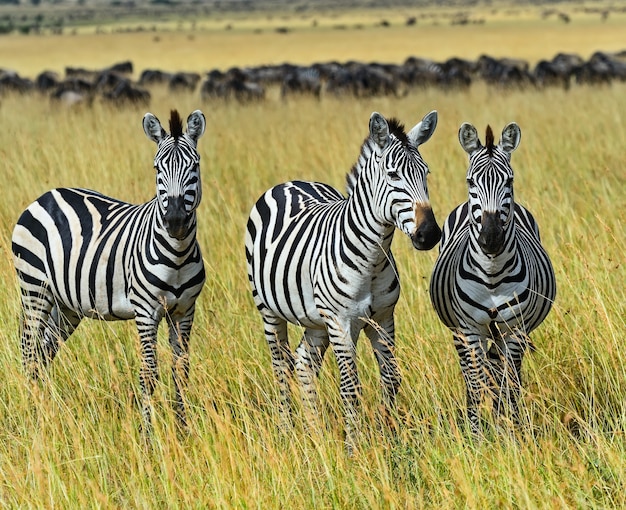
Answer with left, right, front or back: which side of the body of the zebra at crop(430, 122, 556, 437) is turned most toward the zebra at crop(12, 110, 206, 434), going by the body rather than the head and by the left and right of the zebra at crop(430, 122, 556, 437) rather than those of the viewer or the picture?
right

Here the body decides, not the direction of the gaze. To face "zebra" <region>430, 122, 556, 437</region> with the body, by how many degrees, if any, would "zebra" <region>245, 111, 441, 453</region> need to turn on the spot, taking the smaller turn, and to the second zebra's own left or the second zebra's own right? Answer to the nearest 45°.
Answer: approximately 45° to the second zebra's own left

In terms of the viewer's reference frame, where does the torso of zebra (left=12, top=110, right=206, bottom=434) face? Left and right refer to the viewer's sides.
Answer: facing the viewer and to the right of the viewer

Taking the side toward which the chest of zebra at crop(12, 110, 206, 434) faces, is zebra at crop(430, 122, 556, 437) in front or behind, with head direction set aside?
in front

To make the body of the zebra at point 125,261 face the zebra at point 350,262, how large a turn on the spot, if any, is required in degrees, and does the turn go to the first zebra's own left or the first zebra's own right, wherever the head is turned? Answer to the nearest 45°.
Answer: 0° — it already faces it

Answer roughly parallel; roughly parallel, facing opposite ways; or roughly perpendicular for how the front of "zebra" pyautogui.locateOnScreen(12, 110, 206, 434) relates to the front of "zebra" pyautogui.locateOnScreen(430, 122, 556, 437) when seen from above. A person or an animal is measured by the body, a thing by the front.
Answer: roughly perpendicular

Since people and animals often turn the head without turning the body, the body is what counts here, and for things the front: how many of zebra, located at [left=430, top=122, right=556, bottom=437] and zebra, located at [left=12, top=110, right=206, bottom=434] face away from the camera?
0

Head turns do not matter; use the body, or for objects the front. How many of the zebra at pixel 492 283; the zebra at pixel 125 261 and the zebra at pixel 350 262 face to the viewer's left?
0

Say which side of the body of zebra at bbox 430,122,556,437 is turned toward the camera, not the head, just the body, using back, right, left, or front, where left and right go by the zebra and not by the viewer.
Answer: front

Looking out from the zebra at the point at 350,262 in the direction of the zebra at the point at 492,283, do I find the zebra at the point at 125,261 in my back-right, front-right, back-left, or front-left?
back-left

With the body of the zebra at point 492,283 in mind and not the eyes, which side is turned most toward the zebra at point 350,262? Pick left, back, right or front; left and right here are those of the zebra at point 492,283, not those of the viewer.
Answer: right
